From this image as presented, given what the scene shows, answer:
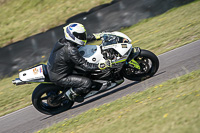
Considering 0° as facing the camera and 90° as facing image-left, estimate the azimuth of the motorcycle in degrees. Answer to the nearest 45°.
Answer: approximately 270°

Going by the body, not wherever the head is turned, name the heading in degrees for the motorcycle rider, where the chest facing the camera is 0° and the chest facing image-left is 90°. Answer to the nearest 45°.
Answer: approximately 270°
